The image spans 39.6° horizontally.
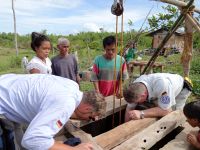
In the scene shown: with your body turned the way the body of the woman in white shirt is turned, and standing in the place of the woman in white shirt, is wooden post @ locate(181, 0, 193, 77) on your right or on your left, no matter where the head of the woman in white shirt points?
on your left

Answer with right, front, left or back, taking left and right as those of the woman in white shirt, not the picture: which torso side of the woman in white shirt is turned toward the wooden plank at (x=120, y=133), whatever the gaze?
front

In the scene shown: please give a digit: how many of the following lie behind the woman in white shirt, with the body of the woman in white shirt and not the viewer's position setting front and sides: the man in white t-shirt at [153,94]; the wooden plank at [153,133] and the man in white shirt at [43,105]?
0

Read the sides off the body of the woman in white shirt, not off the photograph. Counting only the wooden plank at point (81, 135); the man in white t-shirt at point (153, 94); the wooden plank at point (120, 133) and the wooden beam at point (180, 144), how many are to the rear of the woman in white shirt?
0

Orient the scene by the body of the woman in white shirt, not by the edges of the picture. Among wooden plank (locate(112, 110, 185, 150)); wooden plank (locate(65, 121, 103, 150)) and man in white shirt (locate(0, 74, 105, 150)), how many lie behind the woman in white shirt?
0

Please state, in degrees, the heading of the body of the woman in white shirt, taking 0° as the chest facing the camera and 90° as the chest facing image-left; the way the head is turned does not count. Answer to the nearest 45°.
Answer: approximately 315°

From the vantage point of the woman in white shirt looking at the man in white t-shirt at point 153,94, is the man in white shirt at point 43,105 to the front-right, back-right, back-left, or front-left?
front-right

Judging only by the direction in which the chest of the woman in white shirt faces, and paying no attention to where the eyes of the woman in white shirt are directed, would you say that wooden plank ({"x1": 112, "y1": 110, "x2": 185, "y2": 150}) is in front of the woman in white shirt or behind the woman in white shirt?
in front

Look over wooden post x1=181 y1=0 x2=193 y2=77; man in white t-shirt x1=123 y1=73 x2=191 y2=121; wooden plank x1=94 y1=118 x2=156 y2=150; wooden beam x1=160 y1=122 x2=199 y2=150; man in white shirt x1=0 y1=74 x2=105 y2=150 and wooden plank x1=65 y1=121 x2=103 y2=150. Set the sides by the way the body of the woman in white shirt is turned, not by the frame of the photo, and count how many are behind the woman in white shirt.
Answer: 0

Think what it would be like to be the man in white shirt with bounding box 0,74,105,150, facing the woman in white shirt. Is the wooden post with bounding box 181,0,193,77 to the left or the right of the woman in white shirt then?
right

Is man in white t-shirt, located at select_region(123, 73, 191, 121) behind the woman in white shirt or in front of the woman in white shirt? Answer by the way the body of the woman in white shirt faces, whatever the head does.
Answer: in front

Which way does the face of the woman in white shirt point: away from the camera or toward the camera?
toward the camera

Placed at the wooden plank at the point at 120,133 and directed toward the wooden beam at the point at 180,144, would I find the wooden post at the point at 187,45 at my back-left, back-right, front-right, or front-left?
front-left

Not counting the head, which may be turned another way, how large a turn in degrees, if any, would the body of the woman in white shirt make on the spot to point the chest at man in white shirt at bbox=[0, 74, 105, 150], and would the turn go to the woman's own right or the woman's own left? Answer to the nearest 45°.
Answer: approximately 45° to the woman's own right

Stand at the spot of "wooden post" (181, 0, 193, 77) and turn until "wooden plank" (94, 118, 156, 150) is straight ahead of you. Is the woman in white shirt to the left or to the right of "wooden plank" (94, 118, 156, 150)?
right

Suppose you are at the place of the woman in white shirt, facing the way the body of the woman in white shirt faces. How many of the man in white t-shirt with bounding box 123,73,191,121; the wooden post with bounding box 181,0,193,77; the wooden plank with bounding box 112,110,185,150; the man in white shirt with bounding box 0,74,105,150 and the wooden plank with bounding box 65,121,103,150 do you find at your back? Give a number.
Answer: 0
